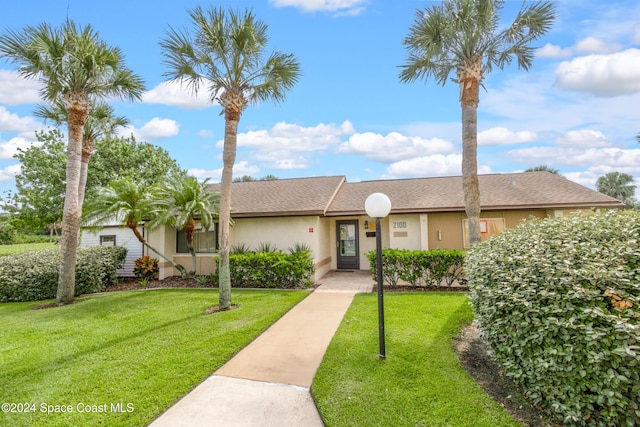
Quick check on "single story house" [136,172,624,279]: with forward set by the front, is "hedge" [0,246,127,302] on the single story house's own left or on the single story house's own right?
on the single story house's own right

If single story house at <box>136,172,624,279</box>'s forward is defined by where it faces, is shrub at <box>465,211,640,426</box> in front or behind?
in front

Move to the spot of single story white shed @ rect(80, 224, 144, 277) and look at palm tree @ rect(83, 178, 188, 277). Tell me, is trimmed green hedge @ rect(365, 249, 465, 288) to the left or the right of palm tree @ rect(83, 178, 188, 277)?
left

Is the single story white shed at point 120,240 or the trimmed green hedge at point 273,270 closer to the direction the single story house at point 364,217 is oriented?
the trimmed green hedge

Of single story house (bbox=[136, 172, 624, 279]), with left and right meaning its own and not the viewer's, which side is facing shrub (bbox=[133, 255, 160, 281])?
right

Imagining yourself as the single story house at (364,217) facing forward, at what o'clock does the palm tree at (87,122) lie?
The palm tree is roughly at 2 o'clock from the single story house.

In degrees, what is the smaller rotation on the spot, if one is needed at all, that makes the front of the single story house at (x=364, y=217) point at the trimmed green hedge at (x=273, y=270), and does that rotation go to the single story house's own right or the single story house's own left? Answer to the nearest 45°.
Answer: approximately 45° to the single story house's own right

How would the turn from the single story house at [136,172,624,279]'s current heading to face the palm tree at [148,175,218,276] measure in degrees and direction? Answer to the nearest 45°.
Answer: approximately 45° to its right

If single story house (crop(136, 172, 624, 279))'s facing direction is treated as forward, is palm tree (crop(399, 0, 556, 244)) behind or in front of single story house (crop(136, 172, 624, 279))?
in front

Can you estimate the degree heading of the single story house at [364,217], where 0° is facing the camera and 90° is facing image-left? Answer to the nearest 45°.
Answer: approximately 0°
